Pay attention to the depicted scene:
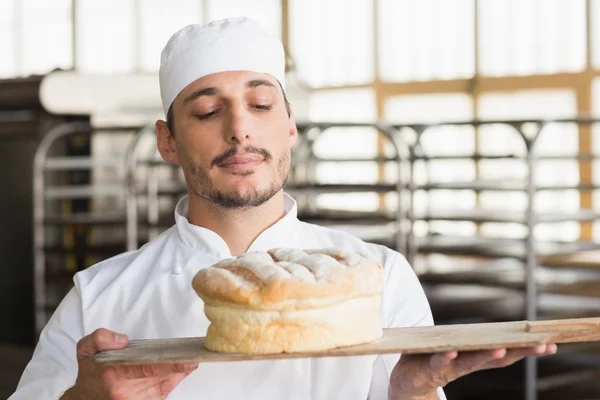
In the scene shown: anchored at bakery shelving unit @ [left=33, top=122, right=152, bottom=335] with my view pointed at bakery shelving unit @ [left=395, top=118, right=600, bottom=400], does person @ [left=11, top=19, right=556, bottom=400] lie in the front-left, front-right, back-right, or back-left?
front-right

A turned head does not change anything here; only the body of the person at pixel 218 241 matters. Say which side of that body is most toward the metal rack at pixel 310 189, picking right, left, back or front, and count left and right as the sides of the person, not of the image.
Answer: back

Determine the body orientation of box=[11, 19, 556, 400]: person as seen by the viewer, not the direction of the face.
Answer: toward the camera

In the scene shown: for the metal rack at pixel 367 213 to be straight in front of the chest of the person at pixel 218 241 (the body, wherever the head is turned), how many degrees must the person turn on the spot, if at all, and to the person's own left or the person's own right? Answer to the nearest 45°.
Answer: approximately 180°

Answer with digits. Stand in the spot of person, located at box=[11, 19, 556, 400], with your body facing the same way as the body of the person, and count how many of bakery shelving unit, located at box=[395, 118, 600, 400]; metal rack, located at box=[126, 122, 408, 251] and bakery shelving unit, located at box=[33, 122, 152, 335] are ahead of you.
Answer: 0

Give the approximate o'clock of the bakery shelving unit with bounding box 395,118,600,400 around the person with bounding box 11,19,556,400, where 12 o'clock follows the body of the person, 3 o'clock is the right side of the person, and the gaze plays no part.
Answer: The bakery shelving unit is roughly at 7 o'clock from the person.

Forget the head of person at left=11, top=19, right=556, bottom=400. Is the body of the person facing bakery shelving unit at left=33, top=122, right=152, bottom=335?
no
